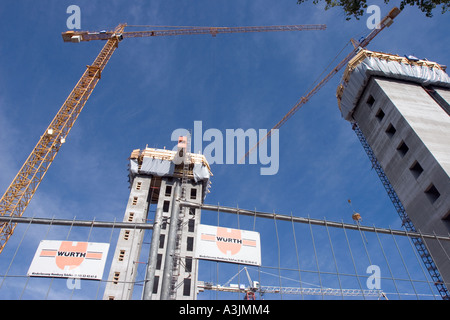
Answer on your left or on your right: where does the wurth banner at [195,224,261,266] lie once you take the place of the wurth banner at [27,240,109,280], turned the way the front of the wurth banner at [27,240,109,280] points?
on your left

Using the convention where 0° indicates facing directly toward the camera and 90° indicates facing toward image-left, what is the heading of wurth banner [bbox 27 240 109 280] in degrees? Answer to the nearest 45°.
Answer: approximately 0°

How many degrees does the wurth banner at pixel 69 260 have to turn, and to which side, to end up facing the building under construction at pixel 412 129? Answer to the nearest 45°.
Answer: approximately 90° to its left

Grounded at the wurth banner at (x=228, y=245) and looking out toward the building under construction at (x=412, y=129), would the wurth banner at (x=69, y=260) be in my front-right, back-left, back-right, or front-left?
back-left
